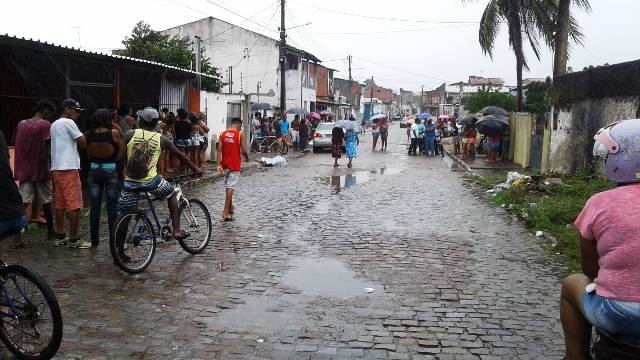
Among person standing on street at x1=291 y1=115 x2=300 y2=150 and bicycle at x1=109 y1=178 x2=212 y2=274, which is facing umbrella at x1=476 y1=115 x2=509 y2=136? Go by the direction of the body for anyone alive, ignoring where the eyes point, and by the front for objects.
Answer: the bicycle

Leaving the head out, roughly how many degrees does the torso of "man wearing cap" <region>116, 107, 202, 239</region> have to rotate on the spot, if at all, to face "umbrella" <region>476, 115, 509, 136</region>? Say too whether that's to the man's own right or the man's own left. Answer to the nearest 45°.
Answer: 0° — they already face it

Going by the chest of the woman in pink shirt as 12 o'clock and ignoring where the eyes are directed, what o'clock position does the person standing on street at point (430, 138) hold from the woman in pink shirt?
The person standing on street is roughly at 1 o'clock from the woman in pink shirt.

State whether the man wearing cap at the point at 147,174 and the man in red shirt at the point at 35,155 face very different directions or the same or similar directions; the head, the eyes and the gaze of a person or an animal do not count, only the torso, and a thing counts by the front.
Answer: same or similar directions

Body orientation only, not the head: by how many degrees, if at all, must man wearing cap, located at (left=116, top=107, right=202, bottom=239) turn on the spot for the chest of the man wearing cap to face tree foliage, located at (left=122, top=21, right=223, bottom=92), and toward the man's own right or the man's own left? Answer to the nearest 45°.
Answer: approximately 45° to the man's own left

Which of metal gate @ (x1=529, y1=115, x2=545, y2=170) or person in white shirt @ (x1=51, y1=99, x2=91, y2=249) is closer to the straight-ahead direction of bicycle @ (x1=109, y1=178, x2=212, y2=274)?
the metal gate

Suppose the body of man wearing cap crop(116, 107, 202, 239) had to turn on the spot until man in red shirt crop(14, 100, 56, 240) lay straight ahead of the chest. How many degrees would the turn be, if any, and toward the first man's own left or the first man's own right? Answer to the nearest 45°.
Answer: approximately 90° to the first man's own left

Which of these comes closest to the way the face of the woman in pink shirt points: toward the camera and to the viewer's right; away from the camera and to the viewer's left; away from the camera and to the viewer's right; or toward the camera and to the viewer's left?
away from the camera and to the viewer's left

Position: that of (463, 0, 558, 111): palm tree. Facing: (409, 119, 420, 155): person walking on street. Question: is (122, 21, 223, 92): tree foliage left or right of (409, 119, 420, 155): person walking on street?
left

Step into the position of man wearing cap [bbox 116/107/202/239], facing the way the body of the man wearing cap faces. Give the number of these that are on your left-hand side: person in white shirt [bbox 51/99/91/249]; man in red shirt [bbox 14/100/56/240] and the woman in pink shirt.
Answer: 2

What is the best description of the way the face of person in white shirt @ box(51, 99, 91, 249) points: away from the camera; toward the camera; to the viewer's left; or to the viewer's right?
to the viewer's right

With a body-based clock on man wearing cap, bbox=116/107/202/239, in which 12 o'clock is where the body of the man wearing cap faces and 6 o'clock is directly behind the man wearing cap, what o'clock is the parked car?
The parked car is roughly at 11 o'clock from the man wearing cap.

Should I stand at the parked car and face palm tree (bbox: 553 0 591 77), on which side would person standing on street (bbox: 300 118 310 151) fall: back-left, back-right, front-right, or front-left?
back-right

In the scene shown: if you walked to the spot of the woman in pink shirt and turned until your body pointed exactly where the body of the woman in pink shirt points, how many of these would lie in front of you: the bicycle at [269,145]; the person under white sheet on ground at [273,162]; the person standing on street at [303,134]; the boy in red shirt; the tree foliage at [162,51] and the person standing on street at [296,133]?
6

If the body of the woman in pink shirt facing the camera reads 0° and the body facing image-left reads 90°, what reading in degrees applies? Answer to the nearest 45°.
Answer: approximately 135°
